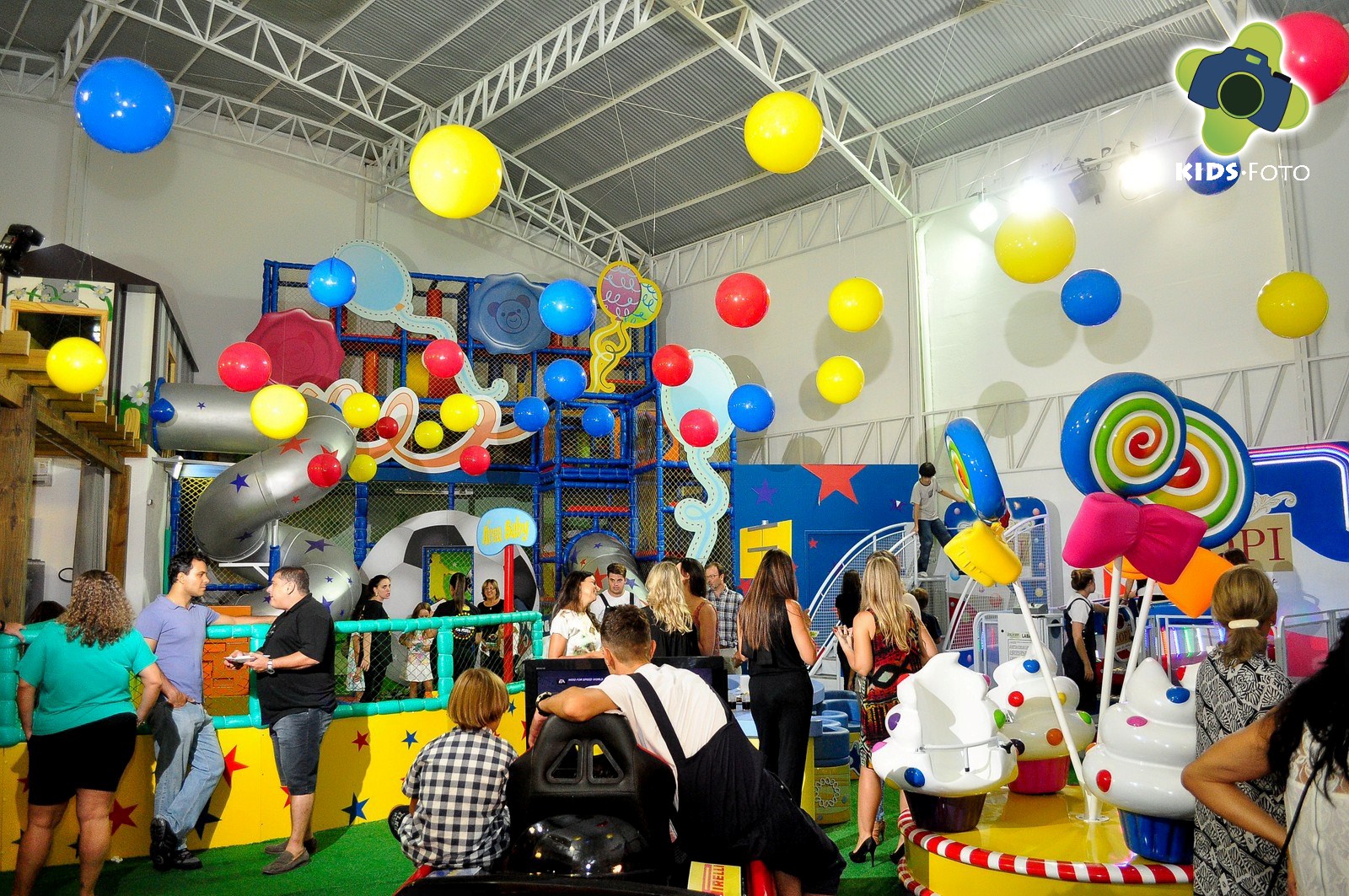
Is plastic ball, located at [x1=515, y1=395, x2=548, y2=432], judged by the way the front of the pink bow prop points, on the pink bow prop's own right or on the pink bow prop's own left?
on the pink bow prop's own right

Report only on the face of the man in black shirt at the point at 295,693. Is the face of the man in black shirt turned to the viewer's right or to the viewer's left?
to the viewer's left

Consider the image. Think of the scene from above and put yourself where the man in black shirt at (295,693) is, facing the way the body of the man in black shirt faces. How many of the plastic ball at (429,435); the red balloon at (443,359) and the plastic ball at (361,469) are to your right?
3

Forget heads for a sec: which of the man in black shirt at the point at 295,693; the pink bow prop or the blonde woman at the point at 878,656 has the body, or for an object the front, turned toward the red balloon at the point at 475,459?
the blonde woman

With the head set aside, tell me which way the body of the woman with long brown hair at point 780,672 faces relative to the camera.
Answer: away from the camera

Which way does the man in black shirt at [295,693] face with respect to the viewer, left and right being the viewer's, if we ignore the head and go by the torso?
facing to the left of the viewer

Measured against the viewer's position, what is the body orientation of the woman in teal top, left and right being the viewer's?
facing away from the viewer

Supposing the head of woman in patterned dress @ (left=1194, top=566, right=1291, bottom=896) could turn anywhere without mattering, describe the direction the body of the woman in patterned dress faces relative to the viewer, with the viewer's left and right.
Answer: facing away from the viewer

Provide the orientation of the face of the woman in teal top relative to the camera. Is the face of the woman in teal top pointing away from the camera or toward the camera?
away from the camera

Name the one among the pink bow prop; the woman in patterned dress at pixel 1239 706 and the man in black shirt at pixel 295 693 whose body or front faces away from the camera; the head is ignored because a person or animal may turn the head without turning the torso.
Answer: the woman in patterned dress

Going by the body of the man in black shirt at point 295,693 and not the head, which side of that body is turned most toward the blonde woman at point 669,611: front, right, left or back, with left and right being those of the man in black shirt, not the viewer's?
back

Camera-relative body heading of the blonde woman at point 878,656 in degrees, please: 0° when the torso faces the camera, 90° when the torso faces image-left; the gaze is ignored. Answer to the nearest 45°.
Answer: approximately 135°

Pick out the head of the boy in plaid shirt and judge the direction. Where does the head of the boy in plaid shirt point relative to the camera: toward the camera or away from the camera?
away from the camera
